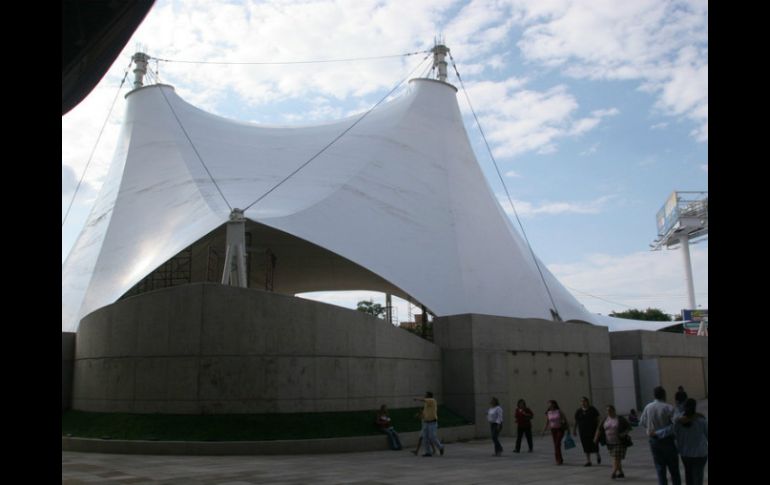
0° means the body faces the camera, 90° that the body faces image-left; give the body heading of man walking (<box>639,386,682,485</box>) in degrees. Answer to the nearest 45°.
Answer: approximately 180°

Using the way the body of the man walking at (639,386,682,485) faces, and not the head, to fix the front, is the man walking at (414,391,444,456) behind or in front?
in front

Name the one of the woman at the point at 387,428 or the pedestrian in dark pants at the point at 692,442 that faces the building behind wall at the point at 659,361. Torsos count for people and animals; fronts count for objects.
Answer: the pedestrian in dark pants

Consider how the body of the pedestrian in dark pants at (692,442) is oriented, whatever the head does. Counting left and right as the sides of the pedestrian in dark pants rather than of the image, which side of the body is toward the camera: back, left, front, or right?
back

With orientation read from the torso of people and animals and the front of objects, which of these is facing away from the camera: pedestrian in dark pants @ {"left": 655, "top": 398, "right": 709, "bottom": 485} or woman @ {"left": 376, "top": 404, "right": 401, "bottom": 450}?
the pedestrian in dark pants

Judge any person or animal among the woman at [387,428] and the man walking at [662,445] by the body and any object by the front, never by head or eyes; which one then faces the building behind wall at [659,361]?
the man walking

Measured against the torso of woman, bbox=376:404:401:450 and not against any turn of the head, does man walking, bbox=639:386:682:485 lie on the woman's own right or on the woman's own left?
on the woman's own left
